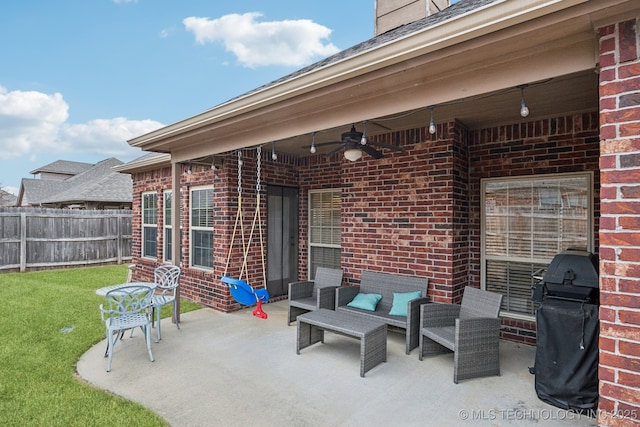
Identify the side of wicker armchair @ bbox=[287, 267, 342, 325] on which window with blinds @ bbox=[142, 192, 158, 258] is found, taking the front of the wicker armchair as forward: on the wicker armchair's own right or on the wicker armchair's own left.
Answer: on the wicker armchair's own right

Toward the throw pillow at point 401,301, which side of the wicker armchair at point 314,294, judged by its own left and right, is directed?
left

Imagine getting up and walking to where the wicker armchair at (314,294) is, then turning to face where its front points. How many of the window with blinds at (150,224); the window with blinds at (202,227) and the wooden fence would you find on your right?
3

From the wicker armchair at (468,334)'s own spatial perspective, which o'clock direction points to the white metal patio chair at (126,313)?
The white metal patio chair is roughly at 1 o'clock from the wicker armchair.

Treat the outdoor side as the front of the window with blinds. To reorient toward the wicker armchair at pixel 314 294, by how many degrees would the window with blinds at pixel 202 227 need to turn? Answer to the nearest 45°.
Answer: approximately 90° to its left

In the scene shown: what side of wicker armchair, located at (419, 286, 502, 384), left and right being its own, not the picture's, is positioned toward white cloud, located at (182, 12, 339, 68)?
right

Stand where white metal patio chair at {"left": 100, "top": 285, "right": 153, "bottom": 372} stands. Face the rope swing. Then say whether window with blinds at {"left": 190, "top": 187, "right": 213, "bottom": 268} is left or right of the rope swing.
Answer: left

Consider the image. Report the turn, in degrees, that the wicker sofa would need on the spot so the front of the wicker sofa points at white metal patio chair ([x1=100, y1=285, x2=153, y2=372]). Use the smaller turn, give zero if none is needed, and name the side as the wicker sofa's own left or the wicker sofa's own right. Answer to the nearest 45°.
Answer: approximately 45° to the wicker sofa's own right

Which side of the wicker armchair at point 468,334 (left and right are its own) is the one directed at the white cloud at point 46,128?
right

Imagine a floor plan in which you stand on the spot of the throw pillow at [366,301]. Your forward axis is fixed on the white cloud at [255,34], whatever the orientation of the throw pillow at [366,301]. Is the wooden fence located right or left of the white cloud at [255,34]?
left

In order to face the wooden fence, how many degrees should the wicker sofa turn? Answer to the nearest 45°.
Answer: approximately 90° to its right
